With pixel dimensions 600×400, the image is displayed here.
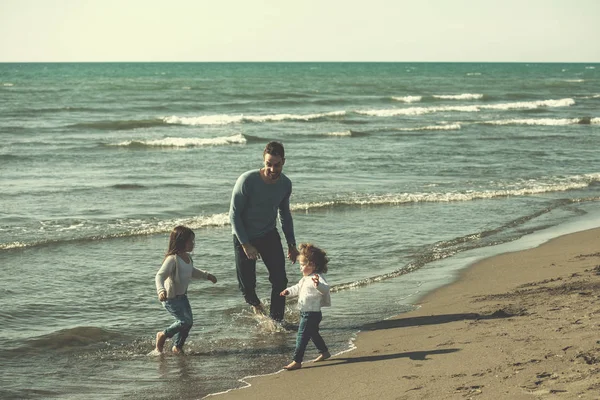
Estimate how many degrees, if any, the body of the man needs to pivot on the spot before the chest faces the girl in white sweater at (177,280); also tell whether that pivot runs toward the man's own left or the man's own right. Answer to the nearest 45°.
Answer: approximately 90° to the man's own right

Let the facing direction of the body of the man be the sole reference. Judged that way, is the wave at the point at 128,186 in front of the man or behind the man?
behind

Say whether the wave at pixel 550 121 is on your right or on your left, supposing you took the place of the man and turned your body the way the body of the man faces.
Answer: on your left

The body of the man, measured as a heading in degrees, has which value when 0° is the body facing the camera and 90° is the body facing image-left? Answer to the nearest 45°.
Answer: approximately 315°

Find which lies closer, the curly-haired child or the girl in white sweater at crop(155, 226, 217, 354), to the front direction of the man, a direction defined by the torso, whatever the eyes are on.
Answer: the curly-haired child

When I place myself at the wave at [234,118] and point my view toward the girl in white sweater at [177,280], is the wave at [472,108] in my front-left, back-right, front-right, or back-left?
back-left

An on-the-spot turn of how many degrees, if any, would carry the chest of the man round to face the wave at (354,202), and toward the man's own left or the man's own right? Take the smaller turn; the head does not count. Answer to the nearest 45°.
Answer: approximately 135° to the man's own left
